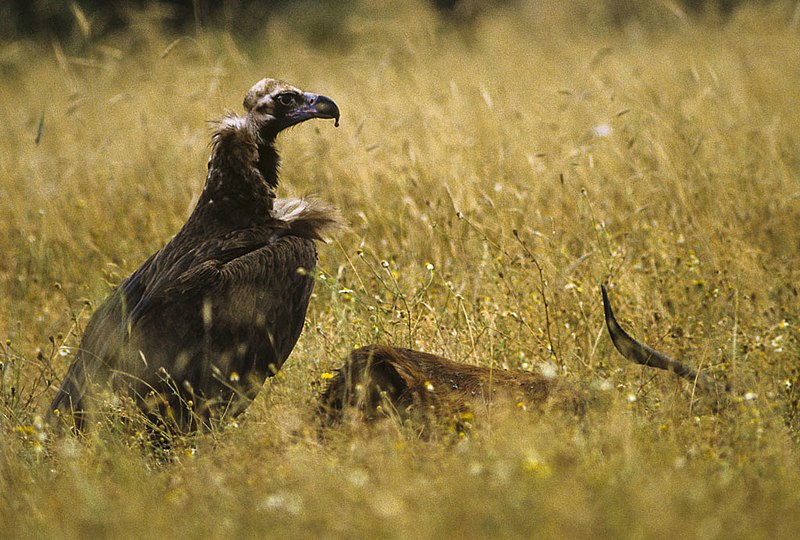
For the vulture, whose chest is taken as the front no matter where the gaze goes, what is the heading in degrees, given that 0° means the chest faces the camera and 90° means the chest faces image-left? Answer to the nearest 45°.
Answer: approximately 270°
